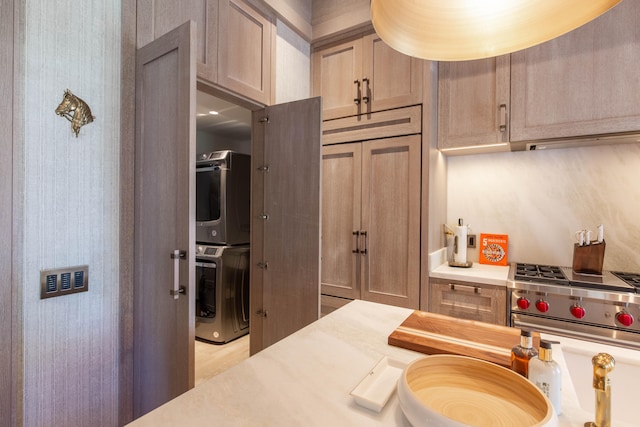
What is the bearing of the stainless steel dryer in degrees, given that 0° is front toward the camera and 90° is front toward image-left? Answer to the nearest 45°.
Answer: approximately 45°

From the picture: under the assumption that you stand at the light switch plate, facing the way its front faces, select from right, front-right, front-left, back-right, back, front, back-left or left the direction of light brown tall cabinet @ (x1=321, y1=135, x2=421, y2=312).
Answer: front-left

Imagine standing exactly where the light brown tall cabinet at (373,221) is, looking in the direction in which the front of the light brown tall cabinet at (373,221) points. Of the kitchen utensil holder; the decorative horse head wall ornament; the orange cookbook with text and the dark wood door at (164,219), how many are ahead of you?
2

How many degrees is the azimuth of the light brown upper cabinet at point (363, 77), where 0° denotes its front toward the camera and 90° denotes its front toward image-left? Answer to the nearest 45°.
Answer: approximately 45°

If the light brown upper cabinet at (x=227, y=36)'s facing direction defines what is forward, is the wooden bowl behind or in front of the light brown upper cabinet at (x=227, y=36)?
in front

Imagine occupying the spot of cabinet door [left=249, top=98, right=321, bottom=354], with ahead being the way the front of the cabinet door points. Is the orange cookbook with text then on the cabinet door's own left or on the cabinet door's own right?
on the cabinet door's own right

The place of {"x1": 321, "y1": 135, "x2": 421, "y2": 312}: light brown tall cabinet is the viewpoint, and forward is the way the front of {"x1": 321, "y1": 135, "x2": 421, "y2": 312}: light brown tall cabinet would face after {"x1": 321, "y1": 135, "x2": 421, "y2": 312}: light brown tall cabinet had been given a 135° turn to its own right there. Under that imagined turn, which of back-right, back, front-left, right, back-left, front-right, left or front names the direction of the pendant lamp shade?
back

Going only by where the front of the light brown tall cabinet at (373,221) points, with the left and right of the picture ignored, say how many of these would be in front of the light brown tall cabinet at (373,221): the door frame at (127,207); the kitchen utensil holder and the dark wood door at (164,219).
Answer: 2

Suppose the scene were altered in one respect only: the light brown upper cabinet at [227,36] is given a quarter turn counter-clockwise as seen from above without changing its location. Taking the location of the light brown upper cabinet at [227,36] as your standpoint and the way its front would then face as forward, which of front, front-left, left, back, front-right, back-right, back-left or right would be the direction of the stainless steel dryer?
front-left

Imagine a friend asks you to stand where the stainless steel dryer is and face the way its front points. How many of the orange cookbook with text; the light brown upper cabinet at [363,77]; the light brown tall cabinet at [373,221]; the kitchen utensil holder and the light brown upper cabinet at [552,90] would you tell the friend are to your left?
5

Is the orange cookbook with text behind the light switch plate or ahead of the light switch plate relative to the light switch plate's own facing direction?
ahead
